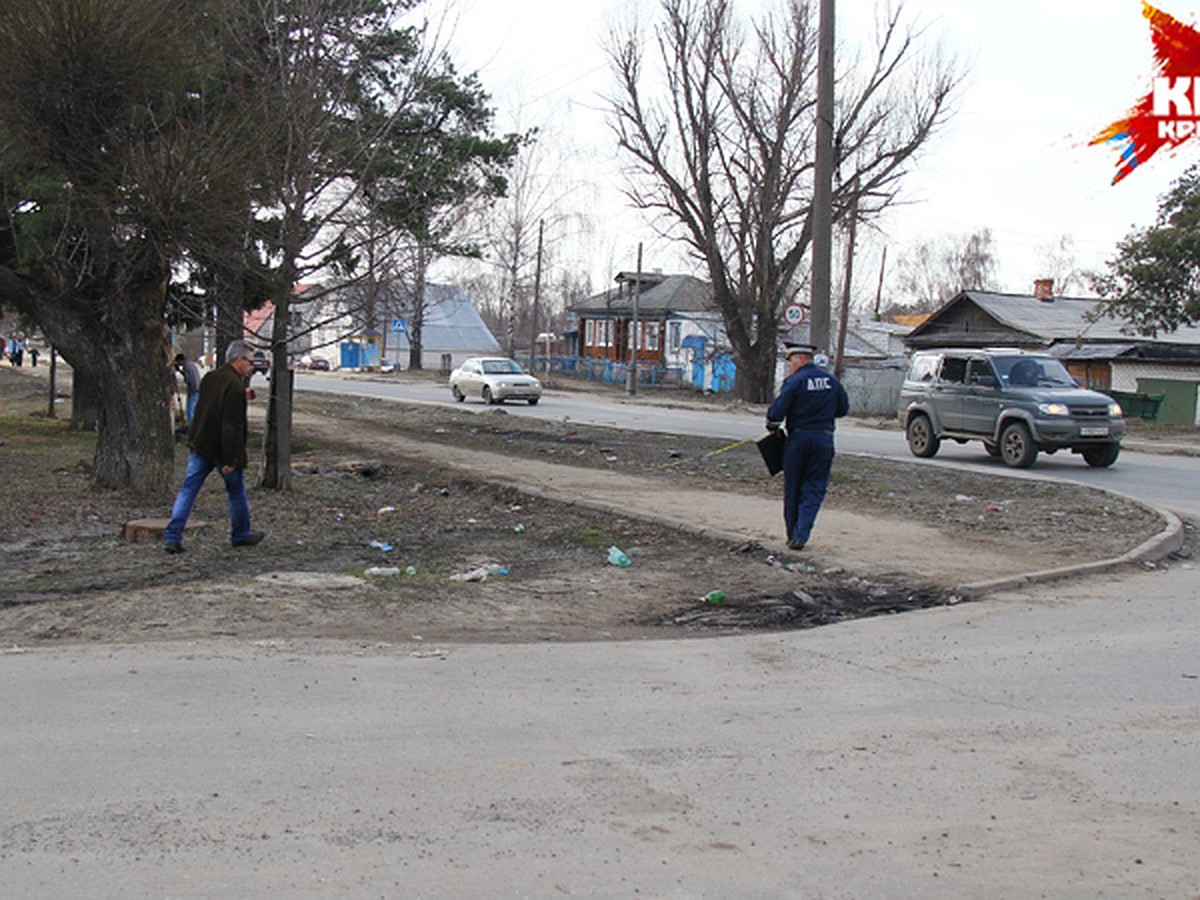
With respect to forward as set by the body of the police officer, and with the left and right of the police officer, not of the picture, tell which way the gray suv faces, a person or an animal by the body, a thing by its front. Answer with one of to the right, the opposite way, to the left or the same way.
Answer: the opposite way

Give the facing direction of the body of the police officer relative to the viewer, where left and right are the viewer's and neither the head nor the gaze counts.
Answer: facing away from the viewer and to the left of the viewer

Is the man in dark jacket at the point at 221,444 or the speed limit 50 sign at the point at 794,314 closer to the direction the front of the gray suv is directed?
the man in dark jacket

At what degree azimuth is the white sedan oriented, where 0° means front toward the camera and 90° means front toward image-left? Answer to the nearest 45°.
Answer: approximately 315°

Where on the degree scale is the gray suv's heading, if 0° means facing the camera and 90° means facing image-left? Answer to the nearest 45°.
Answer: approximately 315°

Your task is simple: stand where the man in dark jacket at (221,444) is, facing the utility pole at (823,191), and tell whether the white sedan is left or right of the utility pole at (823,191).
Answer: left
